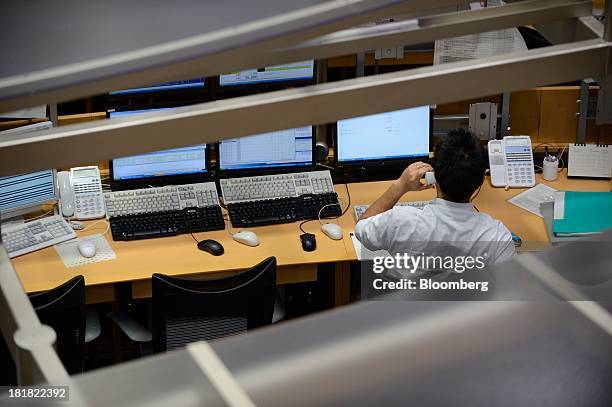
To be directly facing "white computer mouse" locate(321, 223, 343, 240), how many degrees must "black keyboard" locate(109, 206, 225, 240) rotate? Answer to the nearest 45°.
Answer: approximately 90° to its left

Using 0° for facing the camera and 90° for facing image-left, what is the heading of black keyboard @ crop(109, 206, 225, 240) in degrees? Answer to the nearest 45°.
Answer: approximately 0°

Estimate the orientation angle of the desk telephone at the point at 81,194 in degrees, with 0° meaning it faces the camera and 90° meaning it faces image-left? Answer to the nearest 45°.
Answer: approximately 0°

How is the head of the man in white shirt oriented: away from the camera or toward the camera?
away from the camera

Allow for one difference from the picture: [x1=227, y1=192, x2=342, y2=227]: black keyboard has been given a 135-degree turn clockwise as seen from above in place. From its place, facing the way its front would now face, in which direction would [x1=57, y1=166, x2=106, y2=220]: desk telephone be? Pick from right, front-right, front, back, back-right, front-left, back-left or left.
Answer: front-left

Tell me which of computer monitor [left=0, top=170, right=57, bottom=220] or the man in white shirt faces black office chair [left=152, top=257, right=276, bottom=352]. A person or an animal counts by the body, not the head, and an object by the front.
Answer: the computer monitor

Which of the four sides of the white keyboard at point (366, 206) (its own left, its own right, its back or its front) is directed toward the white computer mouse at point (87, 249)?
right

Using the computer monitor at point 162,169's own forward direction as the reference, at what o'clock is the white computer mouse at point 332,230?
The white computer mouse is roughly at 10 o'clock from the computer monitor.

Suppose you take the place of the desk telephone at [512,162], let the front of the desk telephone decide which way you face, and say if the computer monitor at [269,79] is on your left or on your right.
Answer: on your right

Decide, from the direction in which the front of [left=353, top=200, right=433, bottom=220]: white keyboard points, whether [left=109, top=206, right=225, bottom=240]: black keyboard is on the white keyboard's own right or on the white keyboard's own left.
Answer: on the white keyboard's own right
